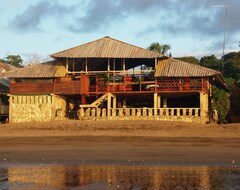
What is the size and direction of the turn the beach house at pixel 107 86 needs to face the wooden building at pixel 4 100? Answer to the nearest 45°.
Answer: approximately 135° to its right

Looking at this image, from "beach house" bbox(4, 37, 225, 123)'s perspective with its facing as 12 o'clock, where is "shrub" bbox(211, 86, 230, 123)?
The shrub is roughly at 9 o'clock from the beach house.

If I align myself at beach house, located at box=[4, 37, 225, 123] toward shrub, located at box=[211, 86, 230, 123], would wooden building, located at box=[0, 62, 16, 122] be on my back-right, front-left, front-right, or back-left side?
back-left

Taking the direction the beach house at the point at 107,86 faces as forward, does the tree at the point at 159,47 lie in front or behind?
behind

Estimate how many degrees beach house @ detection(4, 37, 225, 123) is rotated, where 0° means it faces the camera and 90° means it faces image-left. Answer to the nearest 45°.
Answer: approximately 0°
